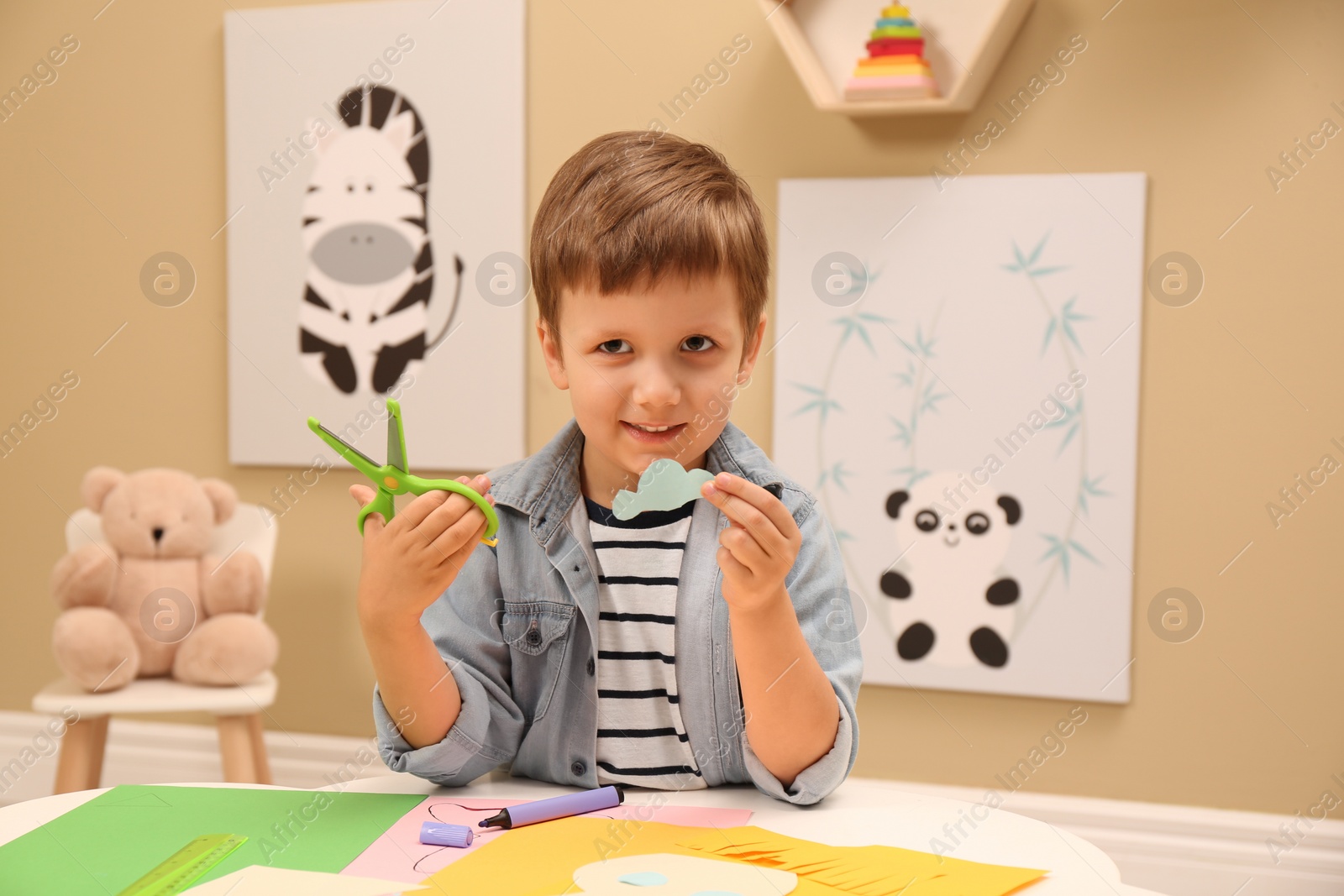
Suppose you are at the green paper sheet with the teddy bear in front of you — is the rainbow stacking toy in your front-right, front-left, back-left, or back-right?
front-right

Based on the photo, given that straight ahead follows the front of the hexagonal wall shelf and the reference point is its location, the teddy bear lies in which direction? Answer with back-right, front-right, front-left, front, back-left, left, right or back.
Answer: right

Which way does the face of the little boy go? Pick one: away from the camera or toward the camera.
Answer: toward the camera

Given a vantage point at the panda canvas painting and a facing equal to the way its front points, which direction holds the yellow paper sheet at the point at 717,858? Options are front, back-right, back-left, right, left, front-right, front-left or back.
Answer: front

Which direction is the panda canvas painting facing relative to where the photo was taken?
toward the camera

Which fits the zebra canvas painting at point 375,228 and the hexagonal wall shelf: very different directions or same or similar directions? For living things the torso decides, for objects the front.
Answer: same or similar directions

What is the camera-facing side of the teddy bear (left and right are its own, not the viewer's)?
front

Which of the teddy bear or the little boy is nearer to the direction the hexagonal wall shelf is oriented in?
the little boy

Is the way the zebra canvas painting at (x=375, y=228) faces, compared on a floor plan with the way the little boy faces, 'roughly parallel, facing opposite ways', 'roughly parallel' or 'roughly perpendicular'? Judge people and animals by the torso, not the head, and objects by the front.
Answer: roughly parallel

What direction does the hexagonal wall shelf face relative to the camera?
toward the camera

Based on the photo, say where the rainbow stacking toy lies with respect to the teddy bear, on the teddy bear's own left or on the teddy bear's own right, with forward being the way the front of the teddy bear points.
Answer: on the teddy bear's own left

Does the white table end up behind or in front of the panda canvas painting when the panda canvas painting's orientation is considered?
in front

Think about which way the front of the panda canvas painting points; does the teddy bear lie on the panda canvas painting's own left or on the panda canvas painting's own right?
on the panda canvas painting's own right

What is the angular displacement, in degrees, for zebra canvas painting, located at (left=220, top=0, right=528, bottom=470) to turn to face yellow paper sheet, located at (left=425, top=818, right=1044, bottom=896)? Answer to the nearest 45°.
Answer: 0° — it already faces it

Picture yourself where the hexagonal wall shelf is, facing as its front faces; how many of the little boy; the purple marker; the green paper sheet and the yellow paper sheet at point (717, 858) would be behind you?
0

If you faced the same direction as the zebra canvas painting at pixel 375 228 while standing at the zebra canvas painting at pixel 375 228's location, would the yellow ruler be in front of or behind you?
in front

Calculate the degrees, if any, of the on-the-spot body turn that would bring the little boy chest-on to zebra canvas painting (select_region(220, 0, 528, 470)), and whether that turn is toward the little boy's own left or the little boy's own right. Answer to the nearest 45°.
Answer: approximately 180°

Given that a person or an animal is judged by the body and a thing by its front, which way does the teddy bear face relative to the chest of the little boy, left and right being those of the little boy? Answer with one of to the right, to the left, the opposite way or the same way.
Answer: the same way

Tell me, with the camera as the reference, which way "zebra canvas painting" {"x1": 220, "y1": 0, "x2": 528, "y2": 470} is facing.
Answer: facing the viewer

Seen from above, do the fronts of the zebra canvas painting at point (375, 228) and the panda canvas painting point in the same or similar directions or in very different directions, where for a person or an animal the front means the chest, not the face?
same or similar directions

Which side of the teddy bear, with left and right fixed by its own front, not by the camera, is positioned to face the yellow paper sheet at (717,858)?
front
